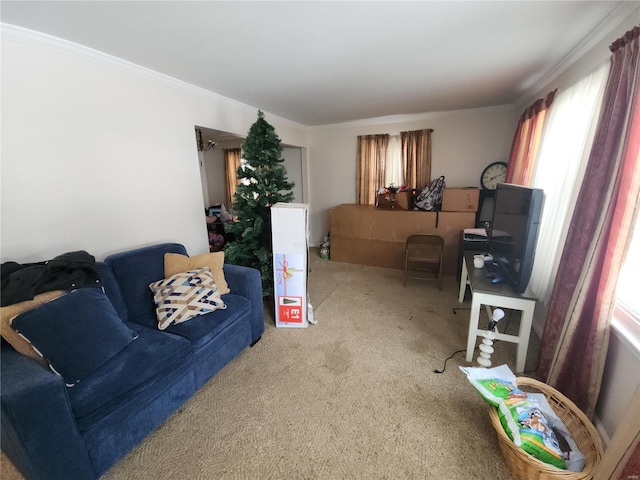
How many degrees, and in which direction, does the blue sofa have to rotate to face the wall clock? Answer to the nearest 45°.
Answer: approximately 45° to its left

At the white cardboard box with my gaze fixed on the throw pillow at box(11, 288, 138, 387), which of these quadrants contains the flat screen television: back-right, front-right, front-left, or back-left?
back-left

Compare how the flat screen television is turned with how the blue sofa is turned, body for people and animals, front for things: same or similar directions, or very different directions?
very different directions

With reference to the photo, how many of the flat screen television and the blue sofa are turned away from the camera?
0

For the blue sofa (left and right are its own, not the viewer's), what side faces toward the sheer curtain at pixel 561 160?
front

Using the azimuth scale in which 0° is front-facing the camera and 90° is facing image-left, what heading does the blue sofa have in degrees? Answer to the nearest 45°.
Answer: approximately 315°

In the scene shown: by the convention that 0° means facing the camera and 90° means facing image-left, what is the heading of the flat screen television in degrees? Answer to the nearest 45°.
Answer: approximately 45°

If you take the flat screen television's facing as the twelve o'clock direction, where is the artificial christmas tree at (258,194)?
The artificial christmas tree is roughly at 1 o'clock from the flat screen television.

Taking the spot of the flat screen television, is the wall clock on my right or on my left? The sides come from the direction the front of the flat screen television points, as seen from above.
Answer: on my right

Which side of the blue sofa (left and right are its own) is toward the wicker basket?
front

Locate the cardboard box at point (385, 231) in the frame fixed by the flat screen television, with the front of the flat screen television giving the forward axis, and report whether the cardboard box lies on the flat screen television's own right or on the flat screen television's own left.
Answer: on the flat screen television's own right

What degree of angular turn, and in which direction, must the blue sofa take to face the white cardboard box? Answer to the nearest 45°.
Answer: approximately 45° to its left

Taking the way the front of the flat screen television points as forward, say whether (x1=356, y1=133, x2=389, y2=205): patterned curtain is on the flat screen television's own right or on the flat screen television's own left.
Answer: on the flat screen television's own right

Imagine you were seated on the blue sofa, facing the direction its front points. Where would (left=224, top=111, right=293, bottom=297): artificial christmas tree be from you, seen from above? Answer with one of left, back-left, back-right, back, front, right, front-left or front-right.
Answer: left
